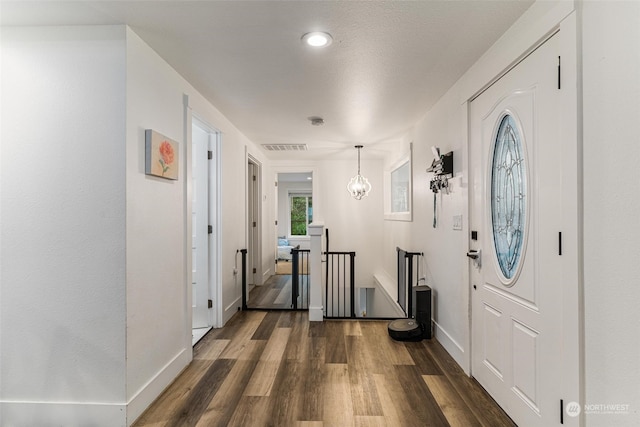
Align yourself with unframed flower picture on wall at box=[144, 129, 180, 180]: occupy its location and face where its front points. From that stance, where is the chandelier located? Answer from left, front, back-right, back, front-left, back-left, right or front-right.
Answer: left

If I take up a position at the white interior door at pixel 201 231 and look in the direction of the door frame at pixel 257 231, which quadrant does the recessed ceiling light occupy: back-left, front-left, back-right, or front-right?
back-right

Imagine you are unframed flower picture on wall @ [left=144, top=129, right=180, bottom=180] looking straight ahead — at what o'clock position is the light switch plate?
The light switch plate is roughly at 11 o'clock from the unframed flower picture on wall.

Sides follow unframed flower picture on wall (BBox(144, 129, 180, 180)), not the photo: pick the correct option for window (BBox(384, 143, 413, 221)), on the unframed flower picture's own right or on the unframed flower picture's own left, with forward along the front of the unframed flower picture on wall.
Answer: on the unframed flower picture's own left

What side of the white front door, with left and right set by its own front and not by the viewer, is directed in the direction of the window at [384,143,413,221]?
right

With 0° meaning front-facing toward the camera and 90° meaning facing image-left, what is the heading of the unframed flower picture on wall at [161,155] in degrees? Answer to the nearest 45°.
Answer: approximately 315°

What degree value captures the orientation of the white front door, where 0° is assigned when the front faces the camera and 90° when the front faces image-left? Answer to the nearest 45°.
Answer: approximately 45°
